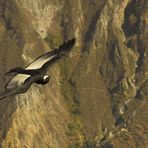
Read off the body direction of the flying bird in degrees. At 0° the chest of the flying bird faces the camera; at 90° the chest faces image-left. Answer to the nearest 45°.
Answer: approximately 315°
